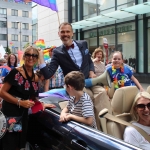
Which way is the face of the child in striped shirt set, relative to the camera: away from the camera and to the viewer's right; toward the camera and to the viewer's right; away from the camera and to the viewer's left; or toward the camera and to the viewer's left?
away from the camera and to the viewer's left

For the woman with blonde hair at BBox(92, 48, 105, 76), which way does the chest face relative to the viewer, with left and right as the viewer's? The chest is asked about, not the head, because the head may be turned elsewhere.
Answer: facing the viewer

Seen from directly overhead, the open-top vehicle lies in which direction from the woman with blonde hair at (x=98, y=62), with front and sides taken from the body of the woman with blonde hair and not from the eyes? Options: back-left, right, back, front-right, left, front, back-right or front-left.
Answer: front

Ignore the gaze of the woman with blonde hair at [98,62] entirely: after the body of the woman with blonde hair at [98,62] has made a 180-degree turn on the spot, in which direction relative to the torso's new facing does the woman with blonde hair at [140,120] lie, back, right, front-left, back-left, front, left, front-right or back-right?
back

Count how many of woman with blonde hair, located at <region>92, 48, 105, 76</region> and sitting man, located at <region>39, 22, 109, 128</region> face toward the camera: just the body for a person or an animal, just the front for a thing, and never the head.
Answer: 2

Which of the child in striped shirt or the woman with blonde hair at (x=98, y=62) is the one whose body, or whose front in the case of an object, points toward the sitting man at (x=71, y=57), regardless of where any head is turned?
the woman with blonde hair

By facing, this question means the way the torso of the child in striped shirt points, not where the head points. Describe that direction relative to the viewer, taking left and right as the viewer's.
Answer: facing the viewer and to the left of the viewer

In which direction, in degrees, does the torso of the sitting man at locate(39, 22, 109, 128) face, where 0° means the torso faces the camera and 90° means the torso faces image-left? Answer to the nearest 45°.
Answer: approximately 0°
